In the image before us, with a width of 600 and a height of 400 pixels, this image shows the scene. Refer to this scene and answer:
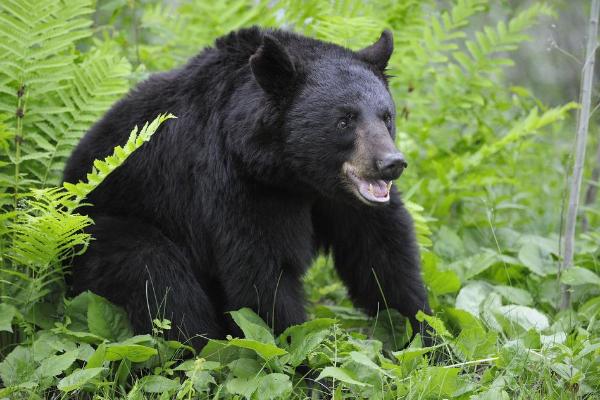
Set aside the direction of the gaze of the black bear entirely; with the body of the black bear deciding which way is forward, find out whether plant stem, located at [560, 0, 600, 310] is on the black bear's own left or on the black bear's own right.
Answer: on the black bear's own left

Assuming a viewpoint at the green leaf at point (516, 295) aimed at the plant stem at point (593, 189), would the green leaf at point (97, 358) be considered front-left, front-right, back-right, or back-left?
back-left

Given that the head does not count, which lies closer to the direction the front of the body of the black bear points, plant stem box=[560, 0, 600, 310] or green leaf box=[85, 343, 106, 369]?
the plant stem

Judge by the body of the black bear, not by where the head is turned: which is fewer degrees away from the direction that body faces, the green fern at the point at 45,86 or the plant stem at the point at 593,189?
the plant stem

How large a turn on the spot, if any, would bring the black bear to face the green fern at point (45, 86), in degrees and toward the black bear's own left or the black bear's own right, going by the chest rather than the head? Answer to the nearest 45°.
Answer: approximately 180°

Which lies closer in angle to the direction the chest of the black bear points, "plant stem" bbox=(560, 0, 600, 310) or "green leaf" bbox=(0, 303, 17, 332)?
the plant stem

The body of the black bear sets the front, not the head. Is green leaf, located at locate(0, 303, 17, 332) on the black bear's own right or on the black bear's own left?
on the black bear's own right

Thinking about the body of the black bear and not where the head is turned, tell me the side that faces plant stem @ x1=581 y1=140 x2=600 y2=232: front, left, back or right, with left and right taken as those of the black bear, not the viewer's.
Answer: left

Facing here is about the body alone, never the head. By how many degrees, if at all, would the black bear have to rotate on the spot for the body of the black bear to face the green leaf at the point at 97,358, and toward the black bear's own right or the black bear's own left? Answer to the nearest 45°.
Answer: approximately 90° to the black bear's own right

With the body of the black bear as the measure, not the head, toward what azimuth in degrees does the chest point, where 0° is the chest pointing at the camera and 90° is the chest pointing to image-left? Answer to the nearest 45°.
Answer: approximately 315°
